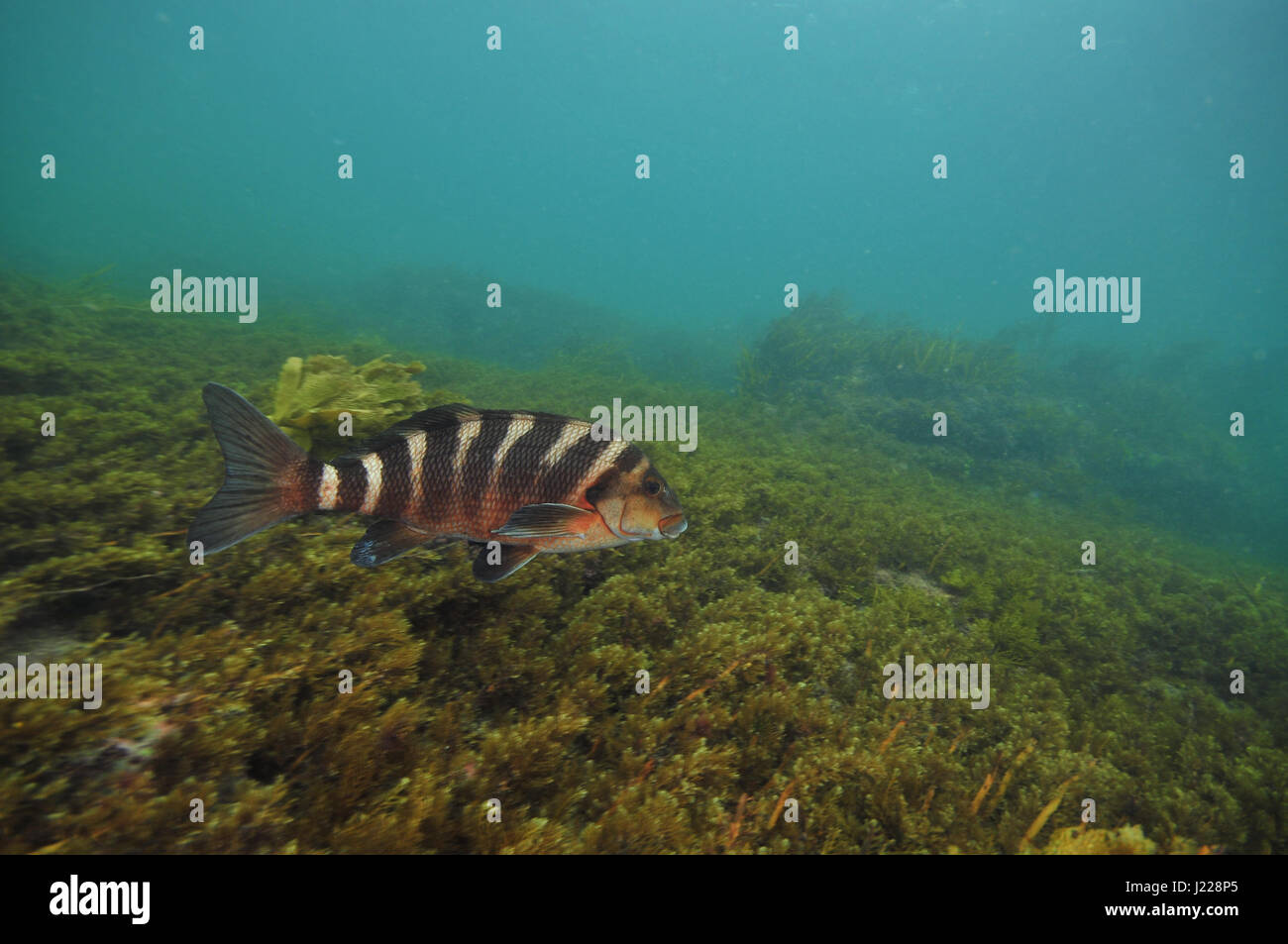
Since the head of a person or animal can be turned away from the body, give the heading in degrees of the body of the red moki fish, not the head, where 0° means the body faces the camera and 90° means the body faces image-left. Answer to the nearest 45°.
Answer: approximately 270°
